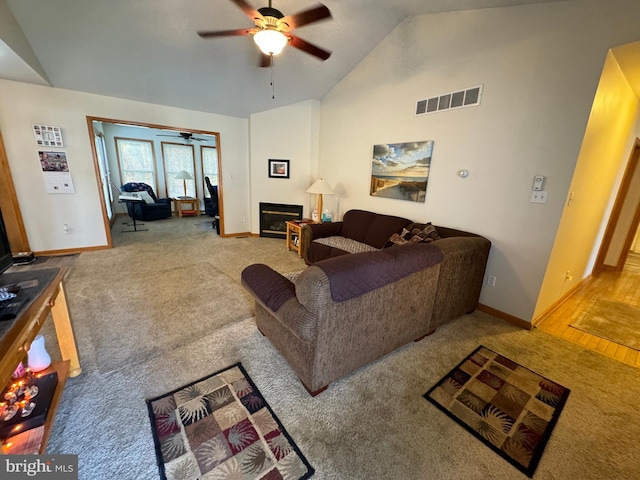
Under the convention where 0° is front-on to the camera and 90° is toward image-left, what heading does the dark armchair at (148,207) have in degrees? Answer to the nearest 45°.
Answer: approximately 315°

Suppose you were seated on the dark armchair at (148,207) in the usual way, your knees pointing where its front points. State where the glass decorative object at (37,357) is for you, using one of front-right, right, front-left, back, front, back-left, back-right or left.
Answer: front-right

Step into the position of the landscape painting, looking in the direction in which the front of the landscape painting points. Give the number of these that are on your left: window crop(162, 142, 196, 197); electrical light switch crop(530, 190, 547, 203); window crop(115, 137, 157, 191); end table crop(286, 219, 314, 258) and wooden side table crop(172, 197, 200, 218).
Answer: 1

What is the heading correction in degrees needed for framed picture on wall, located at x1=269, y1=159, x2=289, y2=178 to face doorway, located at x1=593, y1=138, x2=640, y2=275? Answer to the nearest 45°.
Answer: approximately 45° to its left

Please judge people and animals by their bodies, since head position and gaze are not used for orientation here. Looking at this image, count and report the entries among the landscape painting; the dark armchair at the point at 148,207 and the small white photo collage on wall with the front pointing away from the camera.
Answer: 0

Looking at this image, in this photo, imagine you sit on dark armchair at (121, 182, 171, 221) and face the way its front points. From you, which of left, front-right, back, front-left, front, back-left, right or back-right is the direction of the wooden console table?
front-right

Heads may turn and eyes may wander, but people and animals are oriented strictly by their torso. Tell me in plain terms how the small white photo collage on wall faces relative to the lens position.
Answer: facing the viewer and to the right of the viewer

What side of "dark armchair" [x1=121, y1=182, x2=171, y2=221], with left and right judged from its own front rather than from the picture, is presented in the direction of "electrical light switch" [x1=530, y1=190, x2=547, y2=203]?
front

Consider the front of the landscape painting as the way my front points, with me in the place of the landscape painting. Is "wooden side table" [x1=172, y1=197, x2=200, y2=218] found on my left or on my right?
on my right

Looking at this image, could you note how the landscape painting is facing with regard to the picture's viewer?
facing the viewer and to the left of the viewer

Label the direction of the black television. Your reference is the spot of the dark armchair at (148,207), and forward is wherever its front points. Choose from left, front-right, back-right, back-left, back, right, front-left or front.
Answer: front-right

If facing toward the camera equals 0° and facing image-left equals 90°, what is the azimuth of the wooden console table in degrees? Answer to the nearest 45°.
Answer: approximately 315°

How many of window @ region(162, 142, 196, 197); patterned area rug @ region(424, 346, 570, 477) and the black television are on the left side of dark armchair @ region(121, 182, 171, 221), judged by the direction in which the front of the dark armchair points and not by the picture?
1

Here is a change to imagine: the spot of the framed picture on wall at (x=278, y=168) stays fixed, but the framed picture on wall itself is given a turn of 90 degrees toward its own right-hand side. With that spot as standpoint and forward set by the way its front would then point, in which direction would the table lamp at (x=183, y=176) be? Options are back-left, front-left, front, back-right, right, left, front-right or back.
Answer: front-right

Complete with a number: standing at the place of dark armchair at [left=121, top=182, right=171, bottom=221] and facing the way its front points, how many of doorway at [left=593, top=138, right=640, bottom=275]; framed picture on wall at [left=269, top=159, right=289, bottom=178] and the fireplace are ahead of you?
3

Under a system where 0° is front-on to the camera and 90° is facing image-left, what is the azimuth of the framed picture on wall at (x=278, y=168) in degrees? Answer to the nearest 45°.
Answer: approximately 0°

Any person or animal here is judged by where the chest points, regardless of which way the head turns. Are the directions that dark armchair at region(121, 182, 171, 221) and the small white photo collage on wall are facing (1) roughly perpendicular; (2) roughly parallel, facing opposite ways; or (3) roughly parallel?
roughly parallel
